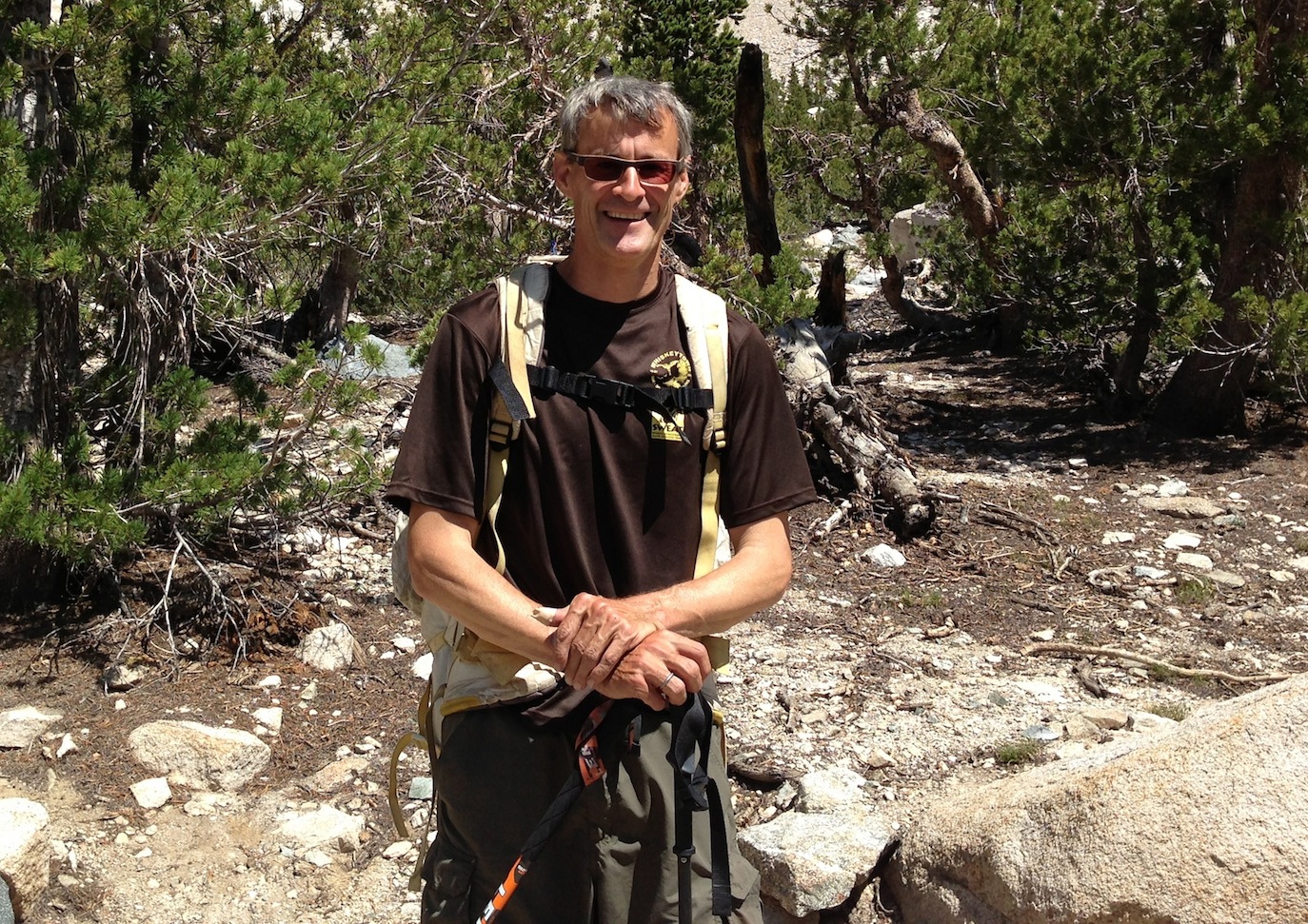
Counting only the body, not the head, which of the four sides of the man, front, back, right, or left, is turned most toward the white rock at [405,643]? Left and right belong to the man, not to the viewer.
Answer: back

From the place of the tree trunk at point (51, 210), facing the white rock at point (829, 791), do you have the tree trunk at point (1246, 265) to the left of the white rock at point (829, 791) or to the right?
left

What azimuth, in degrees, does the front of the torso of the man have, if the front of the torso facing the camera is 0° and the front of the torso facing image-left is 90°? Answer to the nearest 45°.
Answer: approximately 0°

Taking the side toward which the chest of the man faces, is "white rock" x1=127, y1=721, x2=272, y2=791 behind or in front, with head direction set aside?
behind

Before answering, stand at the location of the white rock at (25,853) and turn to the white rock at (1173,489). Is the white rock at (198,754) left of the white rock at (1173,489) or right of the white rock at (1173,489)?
left

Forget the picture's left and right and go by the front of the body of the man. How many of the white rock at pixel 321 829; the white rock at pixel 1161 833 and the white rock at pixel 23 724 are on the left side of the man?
1

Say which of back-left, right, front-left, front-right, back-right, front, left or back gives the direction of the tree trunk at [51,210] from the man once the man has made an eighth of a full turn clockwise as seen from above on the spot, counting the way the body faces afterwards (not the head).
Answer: right

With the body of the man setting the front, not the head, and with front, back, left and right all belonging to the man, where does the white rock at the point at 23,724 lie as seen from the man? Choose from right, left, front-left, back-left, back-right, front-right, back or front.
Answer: back-right

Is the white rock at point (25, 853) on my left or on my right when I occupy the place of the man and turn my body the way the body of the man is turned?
on my right

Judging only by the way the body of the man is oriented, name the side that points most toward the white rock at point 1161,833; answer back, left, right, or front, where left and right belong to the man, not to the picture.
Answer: left

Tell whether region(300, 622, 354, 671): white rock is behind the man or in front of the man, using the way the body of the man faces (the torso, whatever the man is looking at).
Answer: behind

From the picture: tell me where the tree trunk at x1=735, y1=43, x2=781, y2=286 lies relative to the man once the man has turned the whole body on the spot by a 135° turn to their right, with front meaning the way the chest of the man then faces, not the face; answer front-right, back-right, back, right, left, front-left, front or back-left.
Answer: front-right

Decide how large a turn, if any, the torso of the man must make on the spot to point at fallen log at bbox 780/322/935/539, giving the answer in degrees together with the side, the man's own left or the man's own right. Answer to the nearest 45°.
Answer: approximately 180°
